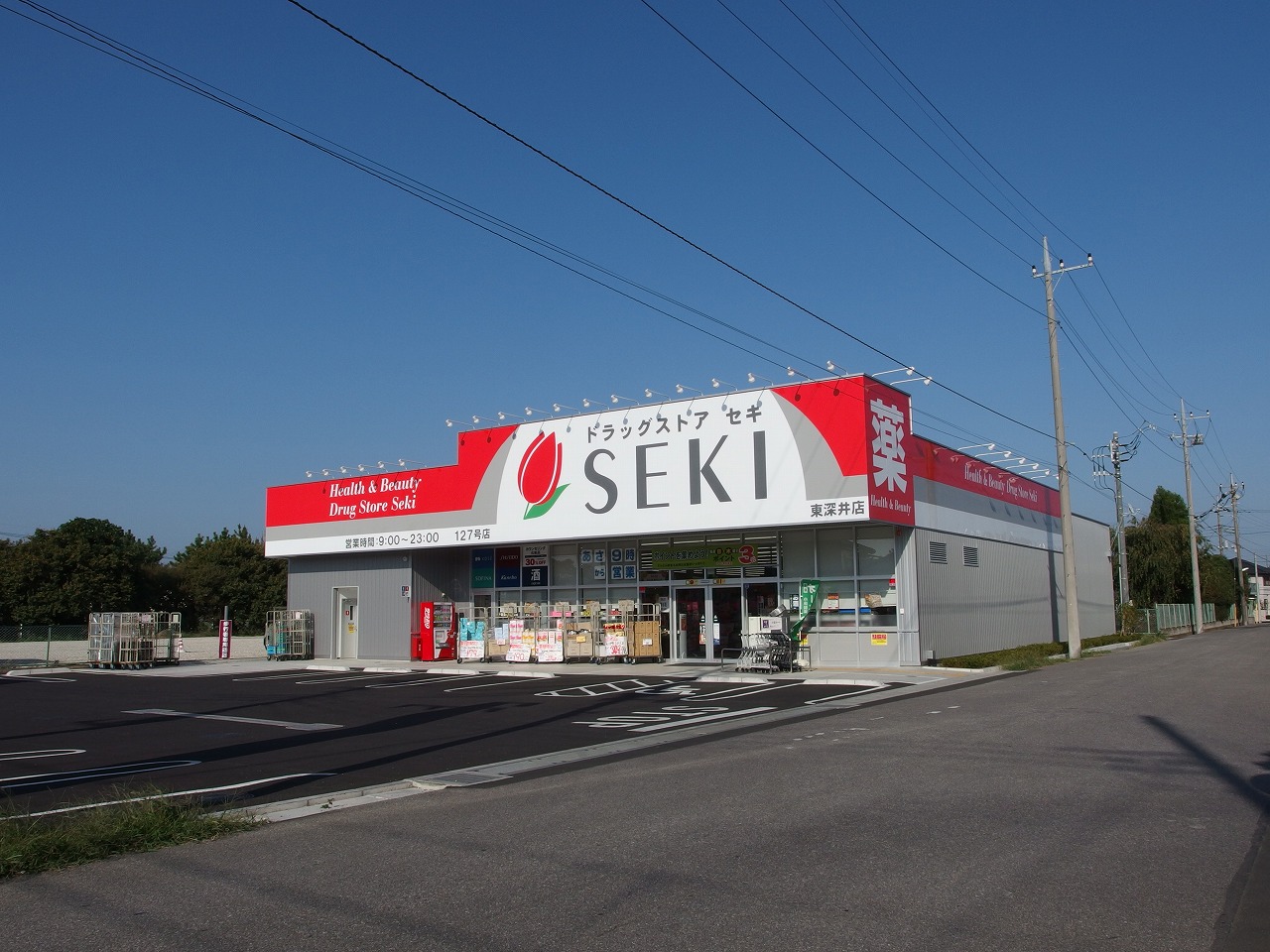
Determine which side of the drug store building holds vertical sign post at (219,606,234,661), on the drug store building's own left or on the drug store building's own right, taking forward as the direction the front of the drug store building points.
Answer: on the drug store building's own right

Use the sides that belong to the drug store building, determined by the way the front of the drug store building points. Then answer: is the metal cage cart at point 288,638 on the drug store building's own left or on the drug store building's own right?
on the drug store building's own right

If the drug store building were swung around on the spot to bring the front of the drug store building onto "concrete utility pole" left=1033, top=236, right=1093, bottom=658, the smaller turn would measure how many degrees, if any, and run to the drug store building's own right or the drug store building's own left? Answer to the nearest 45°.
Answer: approximately 135° to the drug store building's own left

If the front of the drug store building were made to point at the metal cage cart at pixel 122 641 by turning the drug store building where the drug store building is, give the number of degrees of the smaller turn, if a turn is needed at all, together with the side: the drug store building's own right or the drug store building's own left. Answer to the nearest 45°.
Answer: approximately 45° to the drug store building's own right

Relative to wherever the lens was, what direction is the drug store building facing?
facing the viewer and to the left of the viewer
